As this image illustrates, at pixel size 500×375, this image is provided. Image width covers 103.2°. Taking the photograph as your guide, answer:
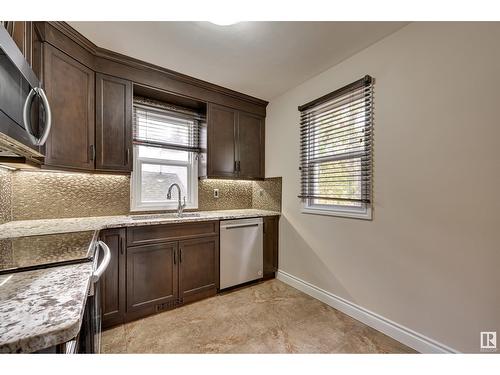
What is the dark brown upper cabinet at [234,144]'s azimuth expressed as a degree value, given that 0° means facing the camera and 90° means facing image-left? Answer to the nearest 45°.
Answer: approximately 315°

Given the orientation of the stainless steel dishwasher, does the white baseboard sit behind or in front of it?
in front

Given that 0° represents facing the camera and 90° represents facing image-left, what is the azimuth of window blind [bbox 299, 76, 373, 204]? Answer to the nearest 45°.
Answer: approximately 45°

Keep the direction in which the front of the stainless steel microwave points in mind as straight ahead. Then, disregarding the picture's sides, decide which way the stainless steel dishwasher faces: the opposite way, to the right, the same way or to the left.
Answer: to the right

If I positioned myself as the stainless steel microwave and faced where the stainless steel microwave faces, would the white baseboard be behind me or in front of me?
in front

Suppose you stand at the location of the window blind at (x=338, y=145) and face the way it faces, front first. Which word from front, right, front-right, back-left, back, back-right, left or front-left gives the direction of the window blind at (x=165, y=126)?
front-right

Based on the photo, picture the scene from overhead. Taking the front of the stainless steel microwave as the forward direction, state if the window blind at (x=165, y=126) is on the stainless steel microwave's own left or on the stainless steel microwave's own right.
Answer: on the stainless steel microwave's own left

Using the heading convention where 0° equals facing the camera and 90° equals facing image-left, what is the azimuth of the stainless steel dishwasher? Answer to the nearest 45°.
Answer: approximately 315°

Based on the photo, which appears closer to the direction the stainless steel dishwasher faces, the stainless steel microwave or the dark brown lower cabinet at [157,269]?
the stainless steel microwave

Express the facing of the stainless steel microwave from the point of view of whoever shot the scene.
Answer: facing to the right of the viewer

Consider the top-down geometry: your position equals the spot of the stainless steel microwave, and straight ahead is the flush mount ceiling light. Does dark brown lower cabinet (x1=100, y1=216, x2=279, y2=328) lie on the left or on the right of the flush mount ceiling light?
left

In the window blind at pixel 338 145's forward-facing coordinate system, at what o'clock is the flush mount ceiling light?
The flush mount ceiling light is roughly at 12 o'clock from the window blind.

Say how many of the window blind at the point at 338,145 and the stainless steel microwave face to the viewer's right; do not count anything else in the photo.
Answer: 1
